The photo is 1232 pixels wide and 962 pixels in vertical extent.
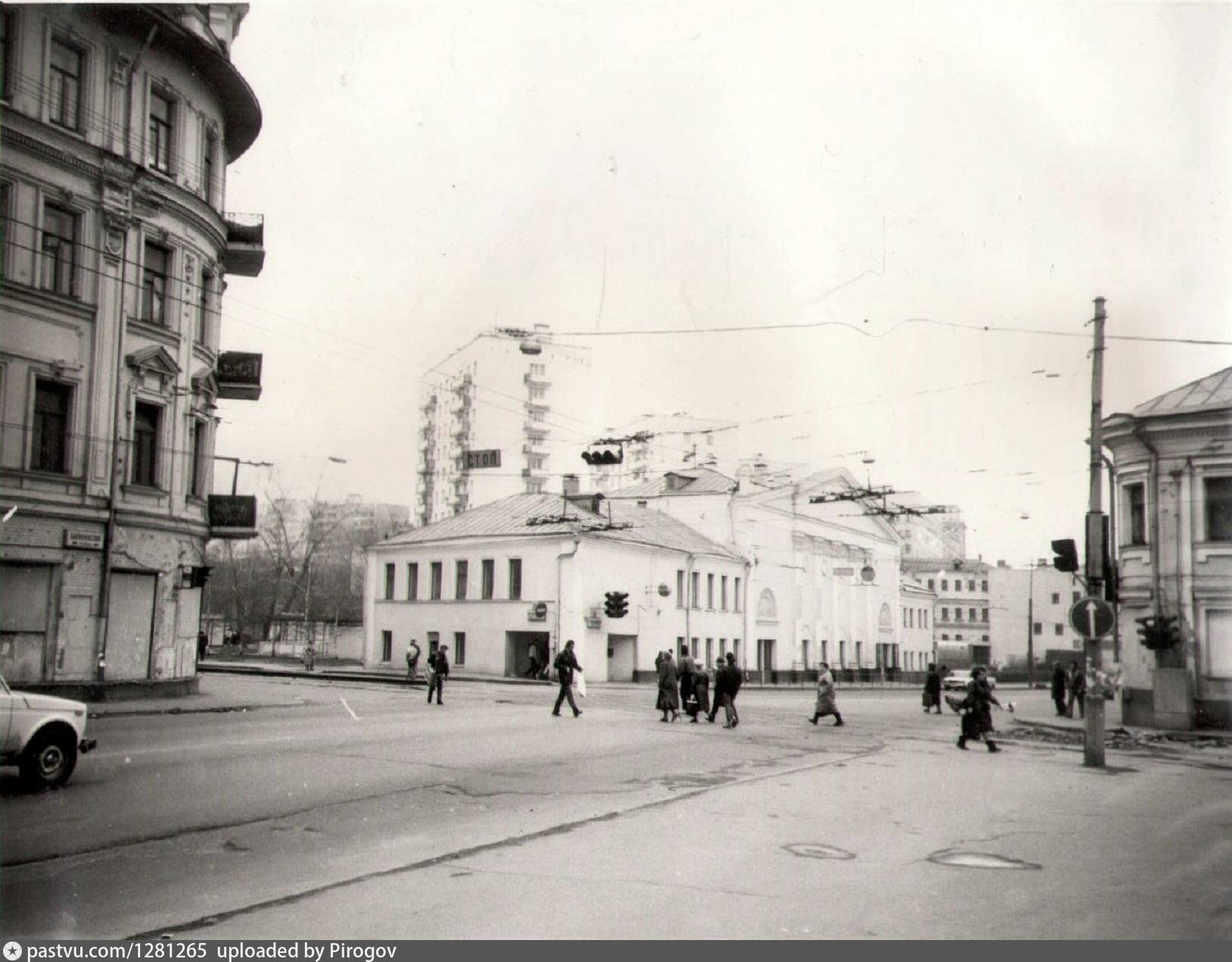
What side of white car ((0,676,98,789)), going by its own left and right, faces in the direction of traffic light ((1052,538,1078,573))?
front

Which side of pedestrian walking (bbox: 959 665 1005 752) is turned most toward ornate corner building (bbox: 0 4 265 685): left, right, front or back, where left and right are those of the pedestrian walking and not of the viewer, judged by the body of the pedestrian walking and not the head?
back

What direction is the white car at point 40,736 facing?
to the viewer's right

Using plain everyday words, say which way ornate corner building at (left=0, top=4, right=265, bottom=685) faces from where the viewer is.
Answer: facing the viewer and to the right of the viewer

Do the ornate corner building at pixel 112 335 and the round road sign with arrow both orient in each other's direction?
no

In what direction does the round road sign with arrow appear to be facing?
toward the camera

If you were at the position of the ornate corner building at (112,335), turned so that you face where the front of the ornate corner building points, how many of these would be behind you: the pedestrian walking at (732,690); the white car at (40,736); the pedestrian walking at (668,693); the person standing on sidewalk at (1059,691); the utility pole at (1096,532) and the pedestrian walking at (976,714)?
0

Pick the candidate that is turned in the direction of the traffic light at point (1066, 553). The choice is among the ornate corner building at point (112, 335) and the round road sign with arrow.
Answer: the ornate corner building

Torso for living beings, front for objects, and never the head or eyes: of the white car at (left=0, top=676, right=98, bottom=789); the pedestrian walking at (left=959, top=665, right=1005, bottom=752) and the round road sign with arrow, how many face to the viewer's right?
2

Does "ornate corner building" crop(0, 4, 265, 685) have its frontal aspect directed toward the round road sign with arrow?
yes

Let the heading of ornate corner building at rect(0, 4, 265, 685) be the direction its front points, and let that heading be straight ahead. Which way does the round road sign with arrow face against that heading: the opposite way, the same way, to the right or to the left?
to the right

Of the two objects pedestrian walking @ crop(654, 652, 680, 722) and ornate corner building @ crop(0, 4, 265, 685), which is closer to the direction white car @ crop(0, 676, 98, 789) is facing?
the pedestrian walking

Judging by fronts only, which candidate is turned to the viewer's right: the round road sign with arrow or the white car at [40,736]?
the white car

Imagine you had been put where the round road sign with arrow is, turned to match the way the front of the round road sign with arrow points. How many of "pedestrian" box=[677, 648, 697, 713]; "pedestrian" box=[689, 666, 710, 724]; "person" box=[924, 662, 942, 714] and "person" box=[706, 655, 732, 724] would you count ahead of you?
0

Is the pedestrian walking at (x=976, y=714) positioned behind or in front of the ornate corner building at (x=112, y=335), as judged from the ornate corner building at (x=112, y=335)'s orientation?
in front

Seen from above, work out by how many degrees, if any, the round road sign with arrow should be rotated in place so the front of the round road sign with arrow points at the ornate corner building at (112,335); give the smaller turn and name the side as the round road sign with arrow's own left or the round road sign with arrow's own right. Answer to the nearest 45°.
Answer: approximately 90° to the round road sign with arrow's own right
